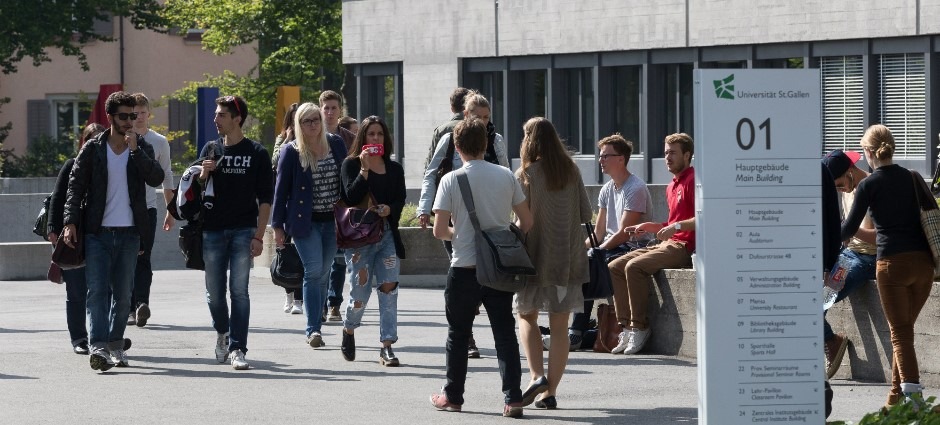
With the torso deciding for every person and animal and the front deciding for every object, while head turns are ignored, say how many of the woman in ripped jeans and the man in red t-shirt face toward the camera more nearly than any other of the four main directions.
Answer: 1

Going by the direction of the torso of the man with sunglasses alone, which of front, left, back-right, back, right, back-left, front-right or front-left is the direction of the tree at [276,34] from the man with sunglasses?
back

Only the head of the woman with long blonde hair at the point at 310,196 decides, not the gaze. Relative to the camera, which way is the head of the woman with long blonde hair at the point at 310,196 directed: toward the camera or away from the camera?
toward the camera

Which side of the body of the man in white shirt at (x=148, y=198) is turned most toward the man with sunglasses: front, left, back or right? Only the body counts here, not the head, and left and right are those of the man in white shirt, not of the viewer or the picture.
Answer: front

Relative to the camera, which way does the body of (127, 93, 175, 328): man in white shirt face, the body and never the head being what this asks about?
toward the camera

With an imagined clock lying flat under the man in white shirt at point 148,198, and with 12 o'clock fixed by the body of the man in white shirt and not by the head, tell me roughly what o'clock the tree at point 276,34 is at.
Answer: The tree is roughly at 6 o'clock from the man in white shirt.

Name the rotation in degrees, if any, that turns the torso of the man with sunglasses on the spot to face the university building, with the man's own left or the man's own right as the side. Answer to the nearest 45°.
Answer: approximately 135° to the man's own left

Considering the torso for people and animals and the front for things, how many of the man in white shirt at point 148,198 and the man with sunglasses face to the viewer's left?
0

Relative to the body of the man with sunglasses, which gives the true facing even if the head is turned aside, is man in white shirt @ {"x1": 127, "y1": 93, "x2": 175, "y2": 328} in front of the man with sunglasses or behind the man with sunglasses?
behind

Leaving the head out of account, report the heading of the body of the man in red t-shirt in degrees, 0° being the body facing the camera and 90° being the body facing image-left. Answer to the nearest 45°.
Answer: approximately 90°

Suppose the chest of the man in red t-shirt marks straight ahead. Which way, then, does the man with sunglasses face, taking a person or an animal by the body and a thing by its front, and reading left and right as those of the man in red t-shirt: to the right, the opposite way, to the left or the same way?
to the left

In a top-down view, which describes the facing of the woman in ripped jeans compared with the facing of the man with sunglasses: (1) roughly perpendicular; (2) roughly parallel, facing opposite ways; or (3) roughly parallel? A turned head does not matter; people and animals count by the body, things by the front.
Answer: roughly parallel

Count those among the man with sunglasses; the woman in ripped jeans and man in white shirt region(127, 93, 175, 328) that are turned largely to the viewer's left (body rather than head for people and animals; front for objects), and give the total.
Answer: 0

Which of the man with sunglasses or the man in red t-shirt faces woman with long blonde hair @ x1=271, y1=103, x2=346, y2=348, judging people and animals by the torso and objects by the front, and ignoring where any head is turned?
the man in red t-shirt

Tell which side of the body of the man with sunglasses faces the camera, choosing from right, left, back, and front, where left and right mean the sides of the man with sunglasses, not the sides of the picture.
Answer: front

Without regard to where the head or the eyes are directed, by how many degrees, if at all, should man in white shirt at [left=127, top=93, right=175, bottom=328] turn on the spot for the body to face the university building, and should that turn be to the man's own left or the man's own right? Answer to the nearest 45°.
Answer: approximately 135° to the man's own left
